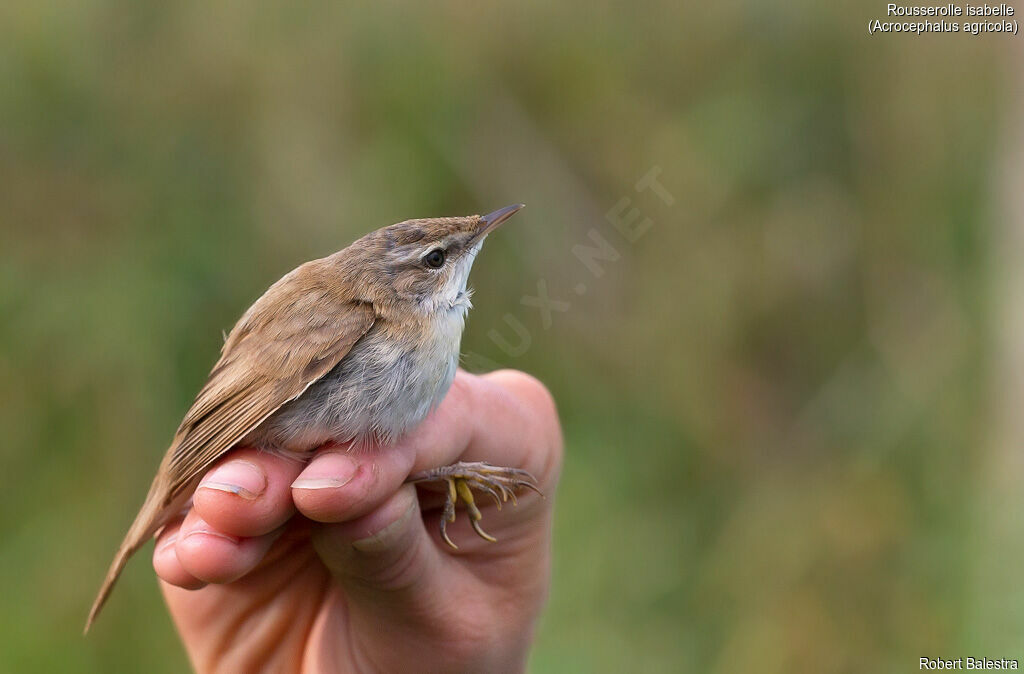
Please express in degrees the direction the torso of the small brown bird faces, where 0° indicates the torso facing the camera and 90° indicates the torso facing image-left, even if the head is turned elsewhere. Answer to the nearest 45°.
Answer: approximately 270°
